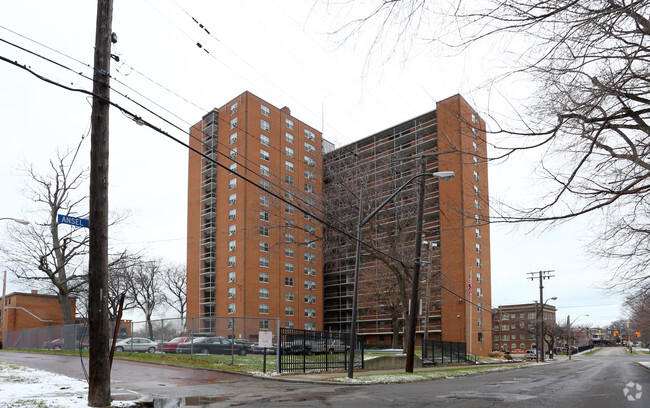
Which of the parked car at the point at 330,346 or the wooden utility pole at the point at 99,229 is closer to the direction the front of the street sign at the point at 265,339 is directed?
the wooden utility pole

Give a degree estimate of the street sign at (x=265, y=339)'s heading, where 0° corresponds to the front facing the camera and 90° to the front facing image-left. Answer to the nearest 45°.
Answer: approximately 0°

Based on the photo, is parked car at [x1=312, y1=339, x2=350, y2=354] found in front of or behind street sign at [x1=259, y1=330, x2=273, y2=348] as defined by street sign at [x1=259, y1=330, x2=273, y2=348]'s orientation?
behind

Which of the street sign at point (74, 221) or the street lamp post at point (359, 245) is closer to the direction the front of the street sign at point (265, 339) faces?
the street sign

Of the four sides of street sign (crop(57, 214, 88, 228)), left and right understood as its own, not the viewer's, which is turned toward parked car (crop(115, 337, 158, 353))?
back

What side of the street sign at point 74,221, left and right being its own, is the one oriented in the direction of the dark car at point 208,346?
back

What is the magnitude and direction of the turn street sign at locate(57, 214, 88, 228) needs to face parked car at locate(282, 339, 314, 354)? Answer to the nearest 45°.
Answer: approximately 135° to its left

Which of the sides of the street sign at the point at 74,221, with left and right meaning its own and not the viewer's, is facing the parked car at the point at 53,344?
back

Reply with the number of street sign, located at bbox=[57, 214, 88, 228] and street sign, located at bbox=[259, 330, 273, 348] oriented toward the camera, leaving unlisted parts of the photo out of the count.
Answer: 2
